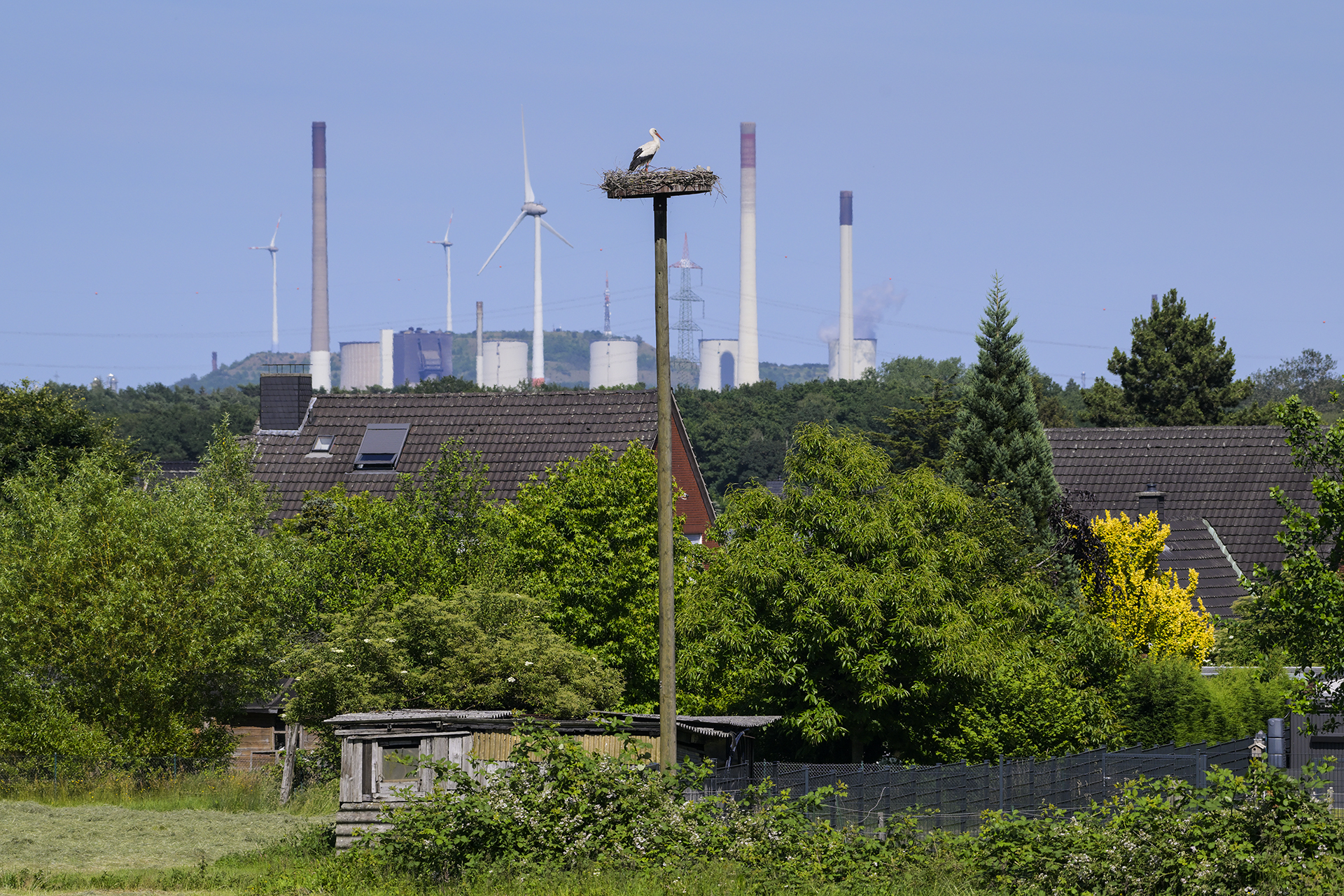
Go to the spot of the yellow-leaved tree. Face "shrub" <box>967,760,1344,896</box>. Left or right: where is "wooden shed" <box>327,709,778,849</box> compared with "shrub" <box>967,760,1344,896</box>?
right

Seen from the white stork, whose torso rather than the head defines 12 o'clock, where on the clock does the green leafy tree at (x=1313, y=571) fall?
The green leafy tree is roughly at 12 o'clock from the white stork.

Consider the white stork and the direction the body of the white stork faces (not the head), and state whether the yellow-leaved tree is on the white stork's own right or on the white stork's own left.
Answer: on the white stork's own left

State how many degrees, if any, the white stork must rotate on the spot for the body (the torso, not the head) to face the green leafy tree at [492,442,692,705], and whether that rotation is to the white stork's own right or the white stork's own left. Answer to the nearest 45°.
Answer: approximately 90° to the white stork's own left

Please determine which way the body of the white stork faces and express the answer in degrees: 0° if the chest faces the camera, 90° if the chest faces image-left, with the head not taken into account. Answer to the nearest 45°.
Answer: approximately 270°

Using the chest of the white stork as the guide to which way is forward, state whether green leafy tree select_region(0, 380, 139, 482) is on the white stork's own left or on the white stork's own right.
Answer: on the white stork's own left

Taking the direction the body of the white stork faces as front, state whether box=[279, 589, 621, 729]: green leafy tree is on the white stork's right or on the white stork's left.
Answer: on the white stork's left
